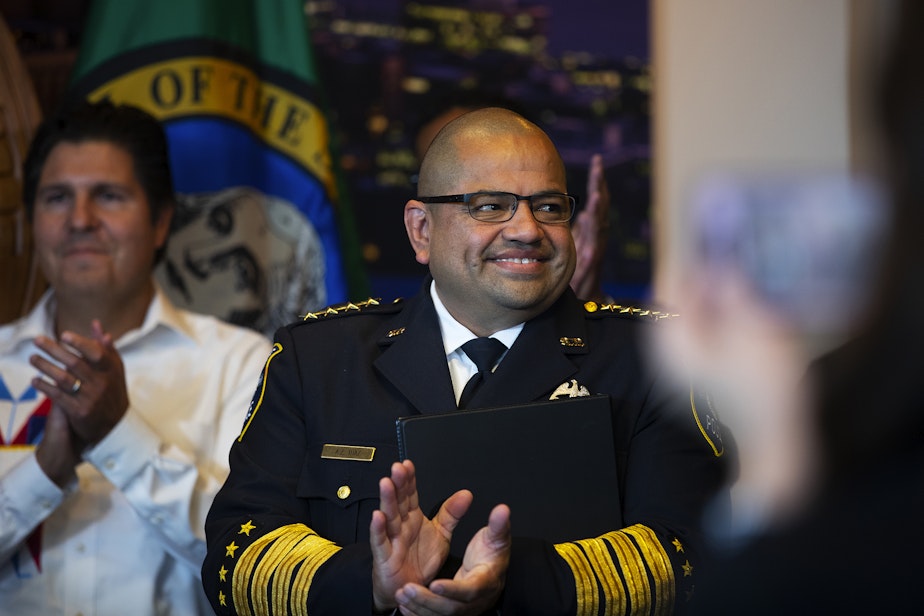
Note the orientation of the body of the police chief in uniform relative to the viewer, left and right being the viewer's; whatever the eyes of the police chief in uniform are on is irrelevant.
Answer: facing the viewer

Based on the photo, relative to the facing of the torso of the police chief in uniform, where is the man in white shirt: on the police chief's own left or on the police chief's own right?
on the police chief's own right

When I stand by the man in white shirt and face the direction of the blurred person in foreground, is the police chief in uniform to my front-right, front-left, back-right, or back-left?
front-left

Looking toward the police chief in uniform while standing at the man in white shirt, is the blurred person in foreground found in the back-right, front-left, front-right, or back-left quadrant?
front-right

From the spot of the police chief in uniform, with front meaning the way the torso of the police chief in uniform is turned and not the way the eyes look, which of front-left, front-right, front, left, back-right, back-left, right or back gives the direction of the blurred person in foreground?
front

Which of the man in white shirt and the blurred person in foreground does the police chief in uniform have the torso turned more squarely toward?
the blurred person in foreground

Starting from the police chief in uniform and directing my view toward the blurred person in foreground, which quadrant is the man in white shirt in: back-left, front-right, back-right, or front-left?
back-right

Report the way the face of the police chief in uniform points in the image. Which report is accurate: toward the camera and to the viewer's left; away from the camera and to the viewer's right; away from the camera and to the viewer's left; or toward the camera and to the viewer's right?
toward the camera and to the viewer's right

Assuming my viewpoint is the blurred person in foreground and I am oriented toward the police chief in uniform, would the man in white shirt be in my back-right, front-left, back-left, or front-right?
front-left
